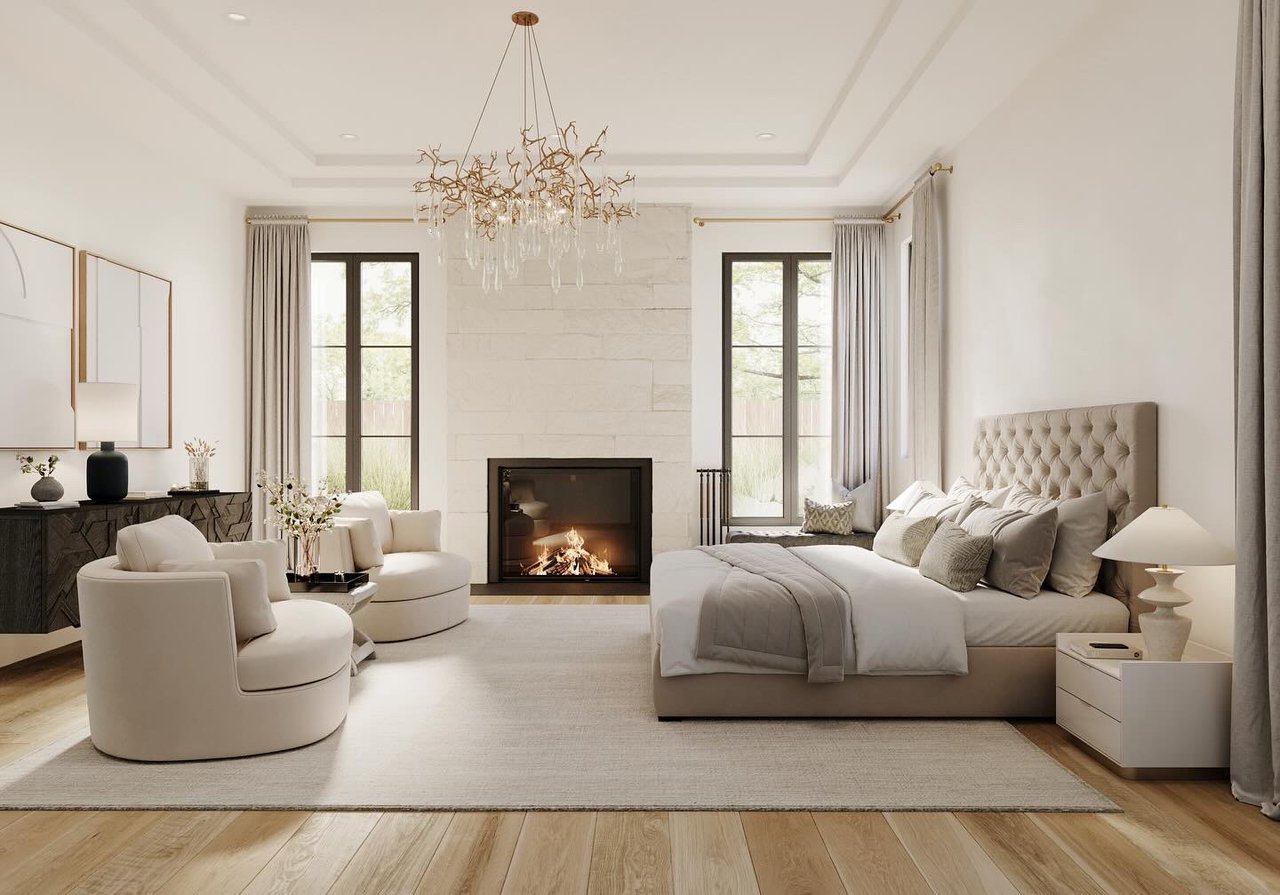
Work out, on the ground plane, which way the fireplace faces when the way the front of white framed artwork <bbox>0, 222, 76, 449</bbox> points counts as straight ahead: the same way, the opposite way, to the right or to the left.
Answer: to the right

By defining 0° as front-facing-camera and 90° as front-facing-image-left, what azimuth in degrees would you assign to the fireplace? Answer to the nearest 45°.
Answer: approximately 0°

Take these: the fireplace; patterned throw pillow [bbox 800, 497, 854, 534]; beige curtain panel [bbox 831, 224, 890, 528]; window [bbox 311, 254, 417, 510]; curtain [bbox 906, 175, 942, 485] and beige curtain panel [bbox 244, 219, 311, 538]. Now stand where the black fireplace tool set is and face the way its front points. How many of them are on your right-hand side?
3

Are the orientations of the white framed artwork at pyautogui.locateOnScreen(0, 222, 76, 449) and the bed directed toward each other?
yes

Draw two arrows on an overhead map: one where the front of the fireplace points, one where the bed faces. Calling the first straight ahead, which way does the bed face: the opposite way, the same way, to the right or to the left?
to the right

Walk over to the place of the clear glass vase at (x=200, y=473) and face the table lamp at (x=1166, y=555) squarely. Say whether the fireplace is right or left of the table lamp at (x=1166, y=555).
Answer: left

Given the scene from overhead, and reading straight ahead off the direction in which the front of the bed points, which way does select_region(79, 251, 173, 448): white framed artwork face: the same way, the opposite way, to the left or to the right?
the opposite way

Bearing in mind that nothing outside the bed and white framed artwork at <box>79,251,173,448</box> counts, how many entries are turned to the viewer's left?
1

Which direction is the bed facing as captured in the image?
to the viewer's left

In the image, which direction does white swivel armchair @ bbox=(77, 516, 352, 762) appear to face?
to the viewer's right
